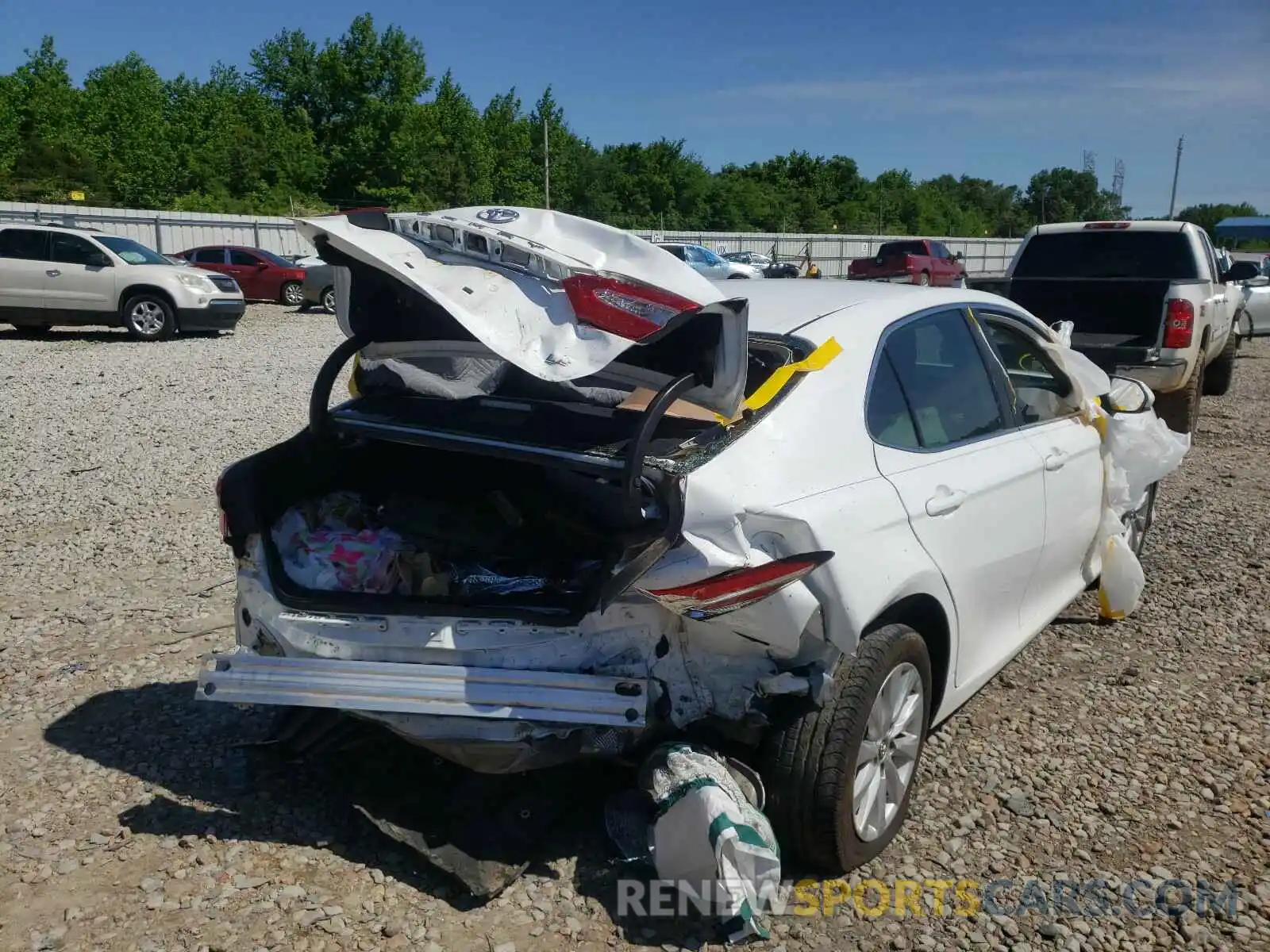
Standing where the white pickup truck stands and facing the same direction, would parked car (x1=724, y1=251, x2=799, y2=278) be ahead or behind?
ahead

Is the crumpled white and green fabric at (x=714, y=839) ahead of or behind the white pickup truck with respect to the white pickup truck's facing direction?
behind

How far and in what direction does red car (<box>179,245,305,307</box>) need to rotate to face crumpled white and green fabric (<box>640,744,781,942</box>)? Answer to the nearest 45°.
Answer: approximately 90° to its right

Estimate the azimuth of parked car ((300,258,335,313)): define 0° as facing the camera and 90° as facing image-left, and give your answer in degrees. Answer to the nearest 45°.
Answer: approximately 270°

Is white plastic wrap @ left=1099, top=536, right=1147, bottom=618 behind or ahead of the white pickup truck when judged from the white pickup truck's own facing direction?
behind

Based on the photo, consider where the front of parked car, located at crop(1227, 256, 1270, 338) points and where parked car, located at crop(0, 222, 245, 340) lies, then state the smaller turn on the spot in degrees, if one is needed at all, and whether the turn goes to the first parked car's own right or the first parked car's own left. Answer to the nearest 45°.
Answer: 0° — it already faces it

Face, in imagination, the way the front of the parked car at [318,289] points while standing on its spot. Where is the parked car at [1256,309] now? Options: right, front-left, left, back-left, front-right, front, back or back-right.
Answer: front-right

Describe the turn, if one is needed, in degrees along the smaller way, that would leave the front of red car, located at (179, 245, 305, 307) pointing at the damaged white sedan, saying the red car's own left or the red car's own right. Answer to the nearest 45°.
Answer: approximately 90° to the red car's own right

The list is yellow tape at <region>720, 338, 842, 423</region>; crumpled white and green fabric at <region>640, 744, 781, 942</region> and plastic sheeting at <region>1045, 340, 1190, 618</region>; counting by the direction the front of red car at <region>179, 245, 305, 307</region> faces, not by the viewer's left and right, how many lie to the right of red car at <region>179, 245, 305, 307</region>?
3

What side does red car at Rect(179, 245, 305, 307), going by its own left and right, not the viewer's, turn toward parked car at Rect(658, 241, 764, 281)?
front

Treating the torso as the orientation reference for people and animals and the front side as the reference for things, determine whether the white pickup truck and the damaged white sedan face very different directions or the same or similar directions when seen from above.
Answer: same or similar directions

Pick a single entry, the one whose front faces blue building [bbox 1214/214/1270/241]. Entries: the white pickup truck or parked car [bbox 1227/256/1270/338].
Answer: the white pickup truck

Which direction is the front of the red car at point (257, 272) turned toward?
to the viewer's right

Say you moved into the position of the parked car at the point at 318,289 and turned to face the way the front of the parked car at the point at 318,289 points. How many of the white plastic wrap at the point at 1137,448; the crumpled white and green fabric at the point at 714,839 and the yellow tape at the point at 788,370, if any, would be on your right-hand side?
3
